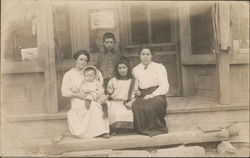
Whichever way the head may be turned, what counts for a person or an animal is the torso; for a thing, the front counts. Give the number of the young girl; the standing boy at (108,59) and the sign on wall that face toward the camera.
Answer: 3

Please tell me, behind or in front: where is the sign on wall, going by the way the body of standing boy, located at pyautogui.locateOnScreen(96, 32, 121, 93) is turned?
behind

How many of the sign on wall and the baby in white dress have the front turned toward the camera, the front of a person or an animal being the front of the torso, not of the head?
2

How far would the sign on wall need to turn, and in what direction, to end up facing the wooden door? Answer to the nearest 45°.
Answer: approximately 135° to its left

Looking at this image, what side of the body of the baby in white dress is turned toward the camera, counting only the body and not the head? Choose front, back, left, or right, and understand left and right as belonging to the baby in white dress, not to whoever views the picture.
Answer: front

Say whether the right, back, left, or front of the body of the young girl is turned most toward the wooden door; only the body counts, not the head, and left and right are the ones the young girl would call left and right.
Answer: back

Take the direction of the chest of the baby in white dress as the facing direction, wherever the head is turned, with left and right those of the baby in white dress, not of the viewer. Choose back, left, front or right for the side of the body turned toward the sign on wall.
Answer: back

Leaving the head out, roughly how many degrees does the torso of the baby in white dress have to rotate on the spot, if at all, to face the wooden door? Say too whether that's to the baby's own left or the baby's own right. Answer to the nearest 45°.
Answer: approximately 135° to the baby's own left
